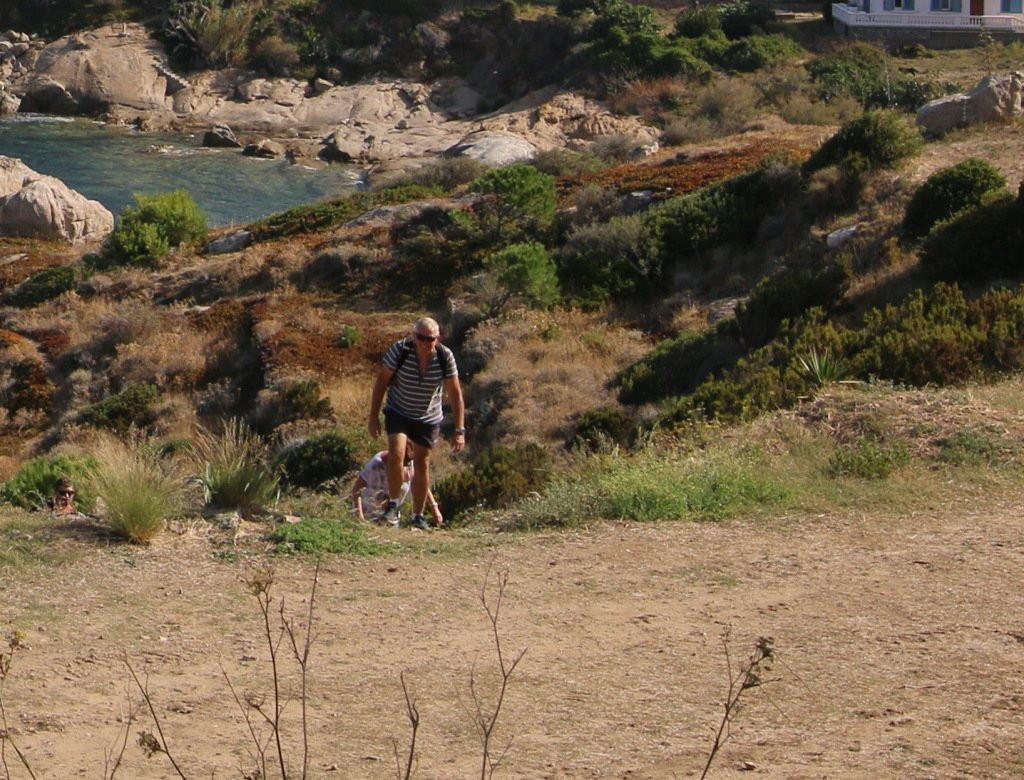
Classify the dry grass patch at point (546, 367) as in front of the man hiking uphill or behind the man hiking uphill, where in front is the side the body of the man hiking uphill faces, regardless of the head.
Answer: behind

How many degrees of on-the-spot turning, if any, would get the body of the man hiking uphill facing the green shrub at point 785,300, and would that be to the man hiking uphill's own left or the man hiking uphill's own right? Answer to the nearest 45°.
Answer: approximately 135° to the man hiking uphill's own left

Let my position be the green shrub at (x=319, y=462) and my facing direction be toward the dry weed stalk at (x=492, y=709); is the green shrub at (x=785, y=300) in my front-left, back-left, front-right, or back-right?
back-left

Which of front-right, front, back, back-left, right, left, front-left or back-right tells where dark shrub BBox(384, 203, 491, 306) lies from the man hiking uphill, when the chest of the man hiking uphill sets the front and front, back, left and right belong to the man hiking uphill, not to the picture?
back

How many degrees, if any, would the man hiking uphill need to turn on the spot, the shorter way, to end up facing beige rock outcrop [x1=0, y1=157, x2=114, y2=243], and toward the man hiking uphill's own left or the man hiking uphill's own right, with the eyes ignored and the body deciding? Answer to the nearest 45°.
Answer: approximately 180°

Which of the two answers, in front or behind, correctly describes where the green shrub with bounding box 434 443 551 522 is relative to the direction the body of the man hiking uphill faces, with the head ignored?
behind

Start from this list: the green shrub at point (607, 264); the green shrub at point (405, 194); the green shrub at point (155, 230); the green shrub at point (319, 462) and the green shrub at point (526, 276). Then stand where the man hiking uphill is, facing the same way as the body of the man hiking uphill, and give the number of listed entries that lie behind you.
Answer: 5

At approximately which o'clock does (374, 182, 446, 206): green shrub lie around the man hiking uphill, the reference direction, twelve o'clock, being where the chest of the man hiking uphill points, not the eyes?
The green shrub is roughly at 6 o'clock from the man hiking uphill.

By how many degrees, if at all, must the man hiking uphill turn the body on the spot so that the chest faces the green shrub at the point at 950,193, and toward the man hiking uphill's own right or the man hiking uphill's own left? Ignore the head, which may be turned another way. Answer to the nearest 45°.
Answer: approximately 135° to the man hiking uphill's own left

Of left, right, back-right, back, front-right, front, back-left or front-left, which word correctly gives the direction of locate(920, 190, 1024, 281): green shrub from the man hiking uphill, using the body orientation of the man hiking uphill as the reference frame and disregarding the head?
back-left

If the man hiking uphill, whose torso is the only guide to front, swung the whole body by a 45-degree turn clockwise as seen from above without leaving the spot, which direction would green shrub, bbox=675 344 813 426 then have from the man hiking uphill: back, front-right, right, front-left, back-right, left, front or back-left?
back

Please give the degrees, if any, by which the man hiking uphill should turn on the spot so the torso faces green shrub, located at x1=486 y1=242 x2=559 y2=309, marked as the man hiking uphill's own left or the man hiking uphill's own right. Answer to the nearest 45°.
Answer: approximately 180°

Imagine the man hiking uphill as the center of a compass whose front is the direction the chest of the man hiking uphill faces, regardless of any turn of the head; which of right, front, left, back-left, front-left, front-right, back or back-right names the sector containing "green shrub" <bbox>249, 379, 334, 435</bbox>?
back

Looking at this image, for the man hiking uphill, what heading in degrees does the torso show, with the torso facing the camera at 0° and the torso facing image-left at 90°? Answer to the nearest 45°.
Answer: approximately 0°
